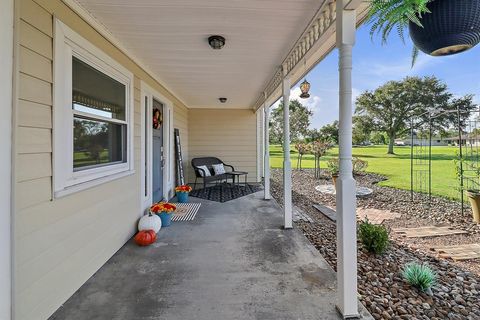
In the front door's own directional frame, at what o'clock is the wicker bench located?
The wicker bench is roughly at 10 o'clock from the front door.

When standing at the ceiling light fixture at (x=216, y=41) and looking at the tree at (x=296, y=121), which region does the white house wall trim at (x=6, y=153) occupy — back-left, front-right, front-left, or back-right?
back-left

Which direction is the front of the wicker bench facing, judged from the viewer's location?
facing the viewer and to the right of the viewer

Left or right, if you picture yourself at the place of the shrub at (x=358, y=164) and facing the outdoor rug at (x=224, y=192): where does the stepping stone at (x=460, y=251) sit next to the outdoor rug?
left

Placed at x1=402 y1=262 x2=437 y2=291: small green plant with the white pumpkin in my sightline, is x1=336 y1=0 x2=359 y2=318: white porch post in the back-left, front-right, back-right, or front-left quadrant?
front-left

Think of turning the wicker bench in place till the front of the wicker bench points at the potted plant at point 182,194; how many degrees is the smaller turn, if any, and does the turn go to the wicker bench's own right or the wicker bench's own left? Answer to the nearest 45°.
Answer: approximately 45° to the wicker bench's own right

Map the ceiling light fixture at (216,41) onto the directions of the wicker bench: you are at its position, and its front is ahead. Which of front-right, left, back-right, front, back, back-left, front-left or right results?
front-right

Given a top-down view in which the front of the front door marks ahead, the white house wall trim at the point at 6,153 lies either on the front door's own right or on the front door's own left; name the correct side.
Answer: on the front door's own right

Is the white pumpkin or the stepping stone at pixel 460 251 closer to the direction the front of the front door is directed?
the stepping stone

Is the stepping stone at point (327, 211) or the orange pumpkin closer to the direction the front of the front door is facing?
the stepping stone

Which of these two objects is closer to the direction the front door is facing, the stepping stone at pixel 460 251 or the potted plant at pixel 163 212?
the stepping stone

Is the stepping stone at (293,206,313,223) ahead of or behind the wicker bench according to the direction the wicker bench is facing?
ahead

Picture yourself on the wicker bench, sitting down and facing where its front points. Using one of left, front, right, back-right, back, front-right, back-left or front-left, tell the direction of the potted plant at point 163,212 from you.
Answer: front-right

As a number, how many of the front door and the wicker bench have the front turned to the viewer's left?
0

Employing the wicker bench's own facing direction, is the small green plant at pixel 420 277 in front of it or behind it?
in front

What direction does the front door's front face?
to the viewer's right
